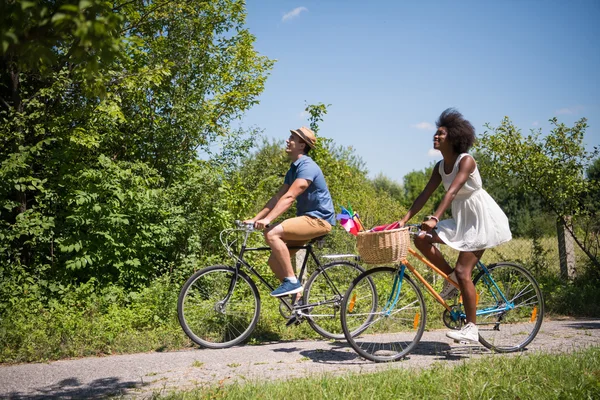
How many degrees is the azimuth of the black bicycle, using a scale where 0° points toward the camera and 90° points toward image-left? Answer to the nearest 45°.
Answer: approximately 90°

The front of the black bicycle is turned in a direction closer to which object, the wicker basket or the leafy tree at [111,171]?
the leafy tree

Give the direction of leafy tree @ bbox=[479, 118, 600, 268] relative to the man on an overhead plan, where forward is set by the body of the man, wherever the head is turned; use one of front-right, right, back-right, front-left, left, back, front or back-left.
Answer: back-right

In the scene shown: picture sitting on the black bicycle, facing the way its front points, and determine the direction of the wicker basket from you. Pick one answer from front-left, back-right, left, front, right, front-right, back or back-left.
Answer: back-left

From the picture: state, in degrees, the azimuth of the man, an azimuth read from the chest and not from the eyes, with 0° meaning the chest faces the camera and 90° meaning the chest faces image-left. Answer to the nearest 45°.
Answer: approximately 90°
